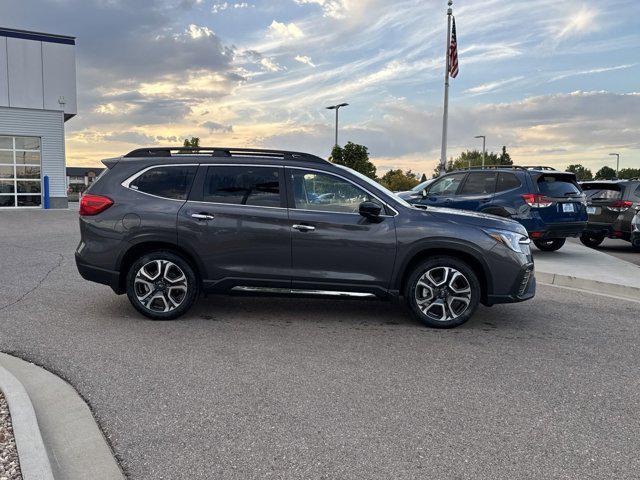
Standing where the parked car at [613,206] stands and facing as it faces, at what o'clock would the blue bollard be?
The blue bollard is roughly at 8 o'clock from the parked car.

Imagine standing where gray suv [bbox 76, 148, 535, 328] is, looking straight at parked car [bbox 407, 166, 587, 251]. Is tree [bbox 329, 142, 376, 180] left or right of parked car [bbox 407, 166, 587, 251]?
left

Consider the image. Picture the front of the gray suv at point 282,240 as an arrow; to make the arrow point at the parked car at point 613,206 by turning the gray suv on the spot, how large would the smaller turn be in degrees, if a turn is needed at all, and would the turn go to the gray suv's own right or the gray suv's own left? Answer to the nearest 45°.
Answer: approximately 45° to the gray suv's own left

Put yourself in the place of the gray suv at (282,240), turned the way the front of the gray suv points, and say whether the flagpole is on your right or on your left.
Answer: on your left

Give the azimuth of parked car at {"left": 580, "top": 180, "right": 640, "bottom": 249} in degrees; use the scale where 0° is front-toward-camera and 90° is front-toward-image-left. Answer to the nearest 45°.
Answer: approximately 225°

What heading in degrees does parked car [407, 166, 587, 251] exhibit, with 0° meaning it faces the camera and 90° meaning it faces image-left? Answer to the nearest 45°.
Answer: approximately 135°

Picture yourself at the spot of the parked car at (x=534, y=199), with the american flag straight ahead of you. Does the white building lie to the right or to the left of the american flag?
left

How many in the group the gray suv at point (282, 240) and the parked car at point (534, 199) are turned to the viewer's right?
1

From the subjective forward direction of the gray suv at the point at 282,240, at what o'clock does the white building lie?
The white building is roughly at 8 o'clock from the gray suv.

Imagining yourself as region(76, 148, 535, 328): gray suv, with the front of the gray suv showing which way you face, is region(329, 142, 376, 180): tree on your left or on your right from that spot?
on your left

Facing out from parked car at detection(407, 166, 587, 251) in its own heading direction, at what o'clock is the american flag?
The american flag is roughly at 1 o'clock from the parked car.

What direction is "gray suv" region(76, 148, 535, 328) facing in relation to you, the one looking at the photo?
facing to the right of the viewer
